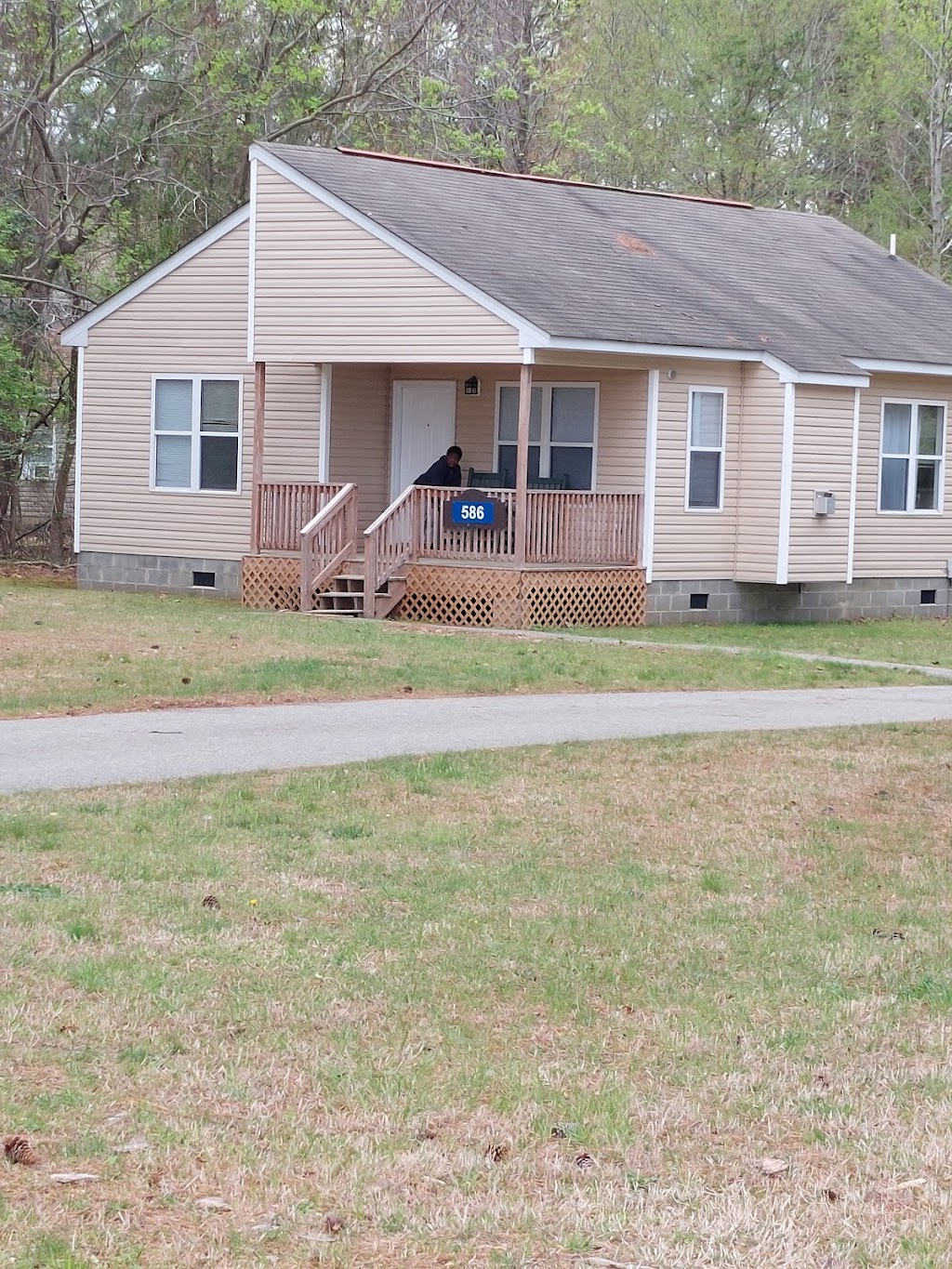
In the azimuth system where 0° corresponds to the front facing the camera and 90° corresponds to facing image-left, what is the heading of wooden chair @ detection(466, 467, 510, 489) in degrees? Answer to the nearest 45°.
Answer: approximately 0°

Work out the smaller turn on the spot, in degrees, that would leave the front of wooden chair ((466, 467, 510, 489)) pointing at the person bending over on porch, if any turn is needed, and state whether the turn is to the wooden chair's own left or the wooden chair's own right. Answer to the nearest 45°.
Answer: approximately 45° to the wooden chair's own right

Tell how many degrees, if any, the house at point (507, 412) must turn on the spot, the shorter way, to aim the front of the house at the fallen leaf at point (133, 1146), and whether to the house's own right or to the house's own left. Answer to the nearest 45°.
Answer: approximately 45° to the house's own left

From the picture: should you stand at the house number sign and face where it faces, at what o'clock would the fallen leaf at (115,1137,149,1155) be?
The fallen leaf is roughly at 12 o'clock from the house number sign.

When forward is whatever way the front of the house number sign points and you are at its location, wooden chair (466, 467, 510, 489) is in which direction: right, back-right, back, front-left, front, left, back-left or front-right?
back

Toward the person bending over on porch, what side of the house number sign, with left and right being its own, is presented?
back

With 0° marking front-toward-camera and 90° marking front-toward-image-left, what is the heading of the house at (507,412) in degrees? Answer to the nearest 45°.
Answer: approximately 45°

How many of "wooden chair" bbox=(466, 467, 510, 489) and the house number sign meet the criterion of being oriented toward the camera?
2
